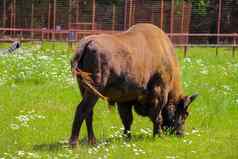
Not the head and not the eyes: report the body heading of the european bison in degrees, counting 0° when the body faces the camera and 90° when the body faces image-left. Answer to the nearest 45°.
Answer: approximately 225°

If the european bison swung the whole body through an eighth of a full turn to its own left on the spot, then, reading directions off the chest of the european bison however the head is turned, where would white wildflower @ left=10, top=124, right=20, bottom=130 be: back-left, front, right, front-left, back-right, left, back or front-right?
left
